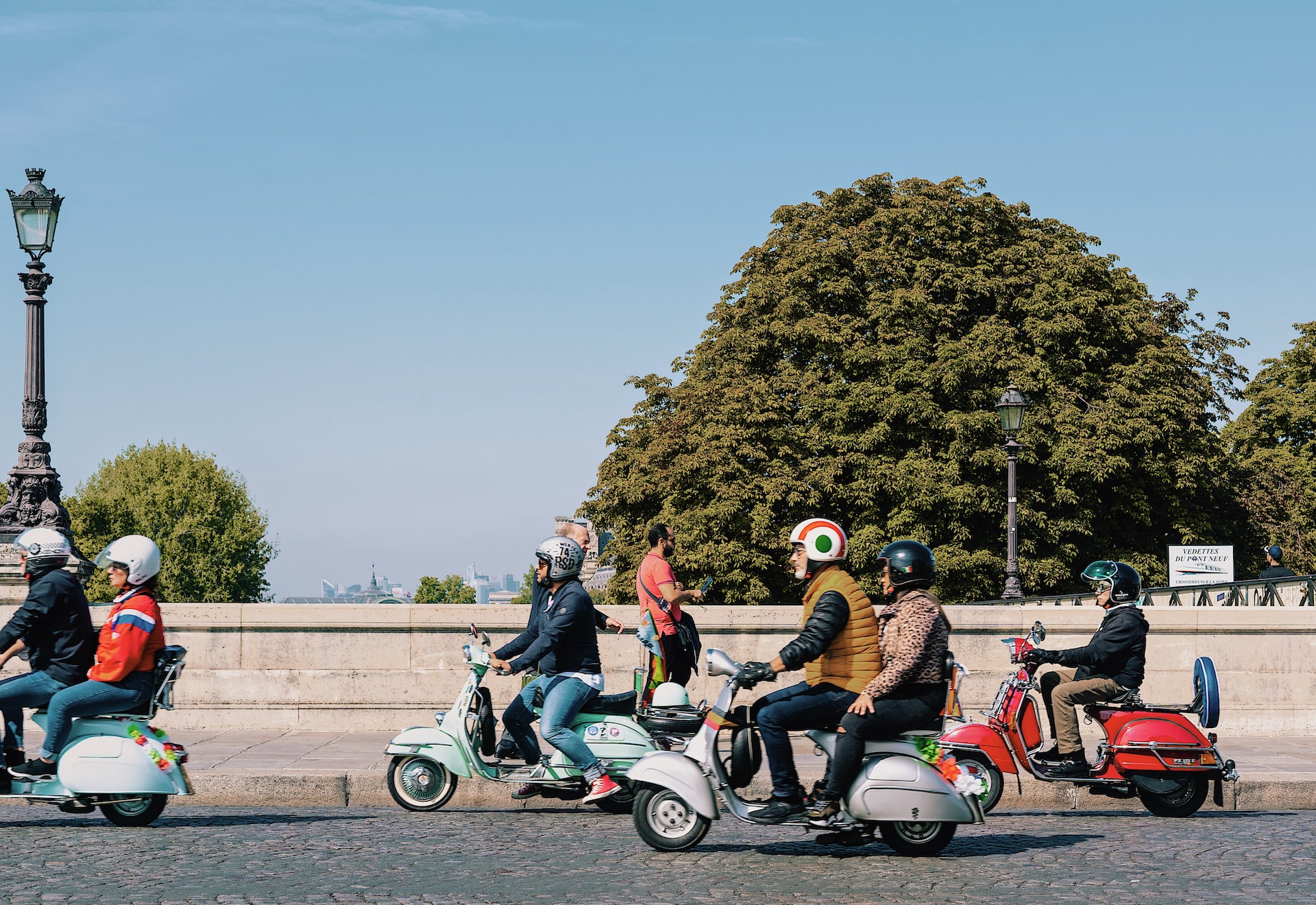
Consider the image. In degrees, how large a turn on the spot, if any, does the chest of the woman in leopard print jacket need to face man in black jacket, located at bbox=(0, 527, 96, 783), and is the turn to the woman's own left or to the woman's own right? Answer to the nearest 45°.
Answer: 0° — they already face them

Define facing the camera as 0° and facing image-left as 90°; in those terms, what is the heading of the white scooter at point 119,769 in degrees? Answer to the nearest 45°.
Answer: approximately 90°

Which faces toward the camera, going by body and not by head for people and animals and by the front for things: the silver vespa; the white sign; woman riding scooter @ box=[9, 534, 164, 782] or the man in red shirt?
the white sign

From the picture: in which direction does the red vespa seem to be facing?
to the viewer's left

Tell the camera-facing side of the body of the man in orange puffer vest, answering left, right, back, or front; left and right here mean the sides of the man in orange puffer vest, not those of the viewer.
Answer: left

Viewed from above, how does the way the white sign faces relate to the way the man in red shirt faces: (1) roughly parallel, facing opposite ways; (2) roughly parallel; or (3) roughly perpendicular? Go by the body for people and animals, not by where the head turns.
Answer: roughly perpendicular

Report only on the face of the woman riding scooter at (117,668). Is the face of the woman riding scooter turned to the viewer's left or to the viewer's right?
to the viewer's left

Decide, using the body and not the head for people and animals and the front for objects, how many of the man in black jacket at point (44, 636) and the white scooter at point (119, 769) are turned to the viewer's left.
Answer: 2

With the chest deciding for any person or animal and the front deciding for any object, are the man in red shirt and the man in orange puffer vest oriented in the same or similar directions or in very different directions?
very different directions

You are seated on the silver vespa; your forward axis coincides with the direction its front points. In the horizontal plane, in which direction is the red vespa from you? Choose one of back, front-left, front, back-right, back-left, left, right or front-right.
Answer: back-right

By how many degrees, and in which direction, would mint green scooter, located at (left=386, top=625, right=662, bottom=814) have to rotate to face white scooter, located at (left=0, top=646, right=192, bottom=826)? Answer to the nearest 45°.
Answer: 0° — it already faces it

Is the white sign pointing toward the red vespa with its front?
yes

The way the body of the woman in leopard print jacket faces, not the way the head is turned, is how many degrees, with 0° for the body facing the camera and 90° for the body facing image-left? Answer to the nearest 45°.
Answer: approximately 90°

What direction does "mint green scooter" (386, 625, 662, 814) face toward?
to the viewer's left

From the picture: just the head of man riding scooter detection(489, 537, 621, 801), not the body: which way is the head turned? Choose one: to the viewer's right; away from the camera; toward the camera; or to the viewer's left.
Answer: to the viewer's left

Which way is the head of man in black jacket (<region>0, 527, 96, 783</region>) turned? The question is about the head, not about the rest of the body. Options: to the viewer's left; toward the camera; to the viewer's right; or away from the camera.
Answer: to the viewer's left

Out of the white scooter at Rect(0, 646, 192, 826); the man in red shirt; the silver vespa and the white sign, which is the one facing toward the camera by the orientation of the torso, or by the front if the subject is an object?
the white sign
